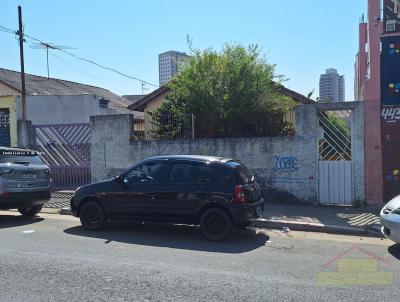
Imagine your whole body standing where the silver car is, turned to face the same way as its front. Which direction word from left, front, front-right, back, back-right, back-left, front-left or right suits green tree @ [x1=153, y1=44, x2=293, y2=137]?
back-right

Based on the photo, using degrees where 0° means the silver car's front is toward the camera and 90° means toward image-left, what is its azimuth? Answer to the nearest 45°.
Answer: approximately 135°

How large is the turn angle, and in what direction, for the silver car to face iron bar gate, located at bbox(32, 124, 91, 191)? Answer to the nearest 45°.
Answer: approximately 45° to its right

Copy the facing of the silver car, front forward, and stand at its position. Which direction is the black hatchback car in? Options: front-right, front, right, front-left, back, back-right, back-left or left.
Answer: back

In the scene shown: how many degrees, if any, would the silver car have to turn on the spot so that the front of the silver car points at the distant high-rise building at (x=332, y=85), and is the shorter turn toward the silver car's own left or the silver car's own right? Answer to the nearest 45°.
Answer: approximately 90° to the silver car's own right

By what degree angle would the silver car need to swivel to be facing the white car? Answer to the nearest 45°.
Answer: approximately 180°

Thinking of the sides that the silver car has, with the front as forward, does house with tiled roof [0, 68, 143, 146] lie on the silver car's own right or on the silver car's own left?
on the silver car's own right

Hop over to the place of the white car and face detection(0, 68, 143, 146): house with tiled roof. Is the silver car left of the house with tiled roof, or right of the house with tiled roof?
left
